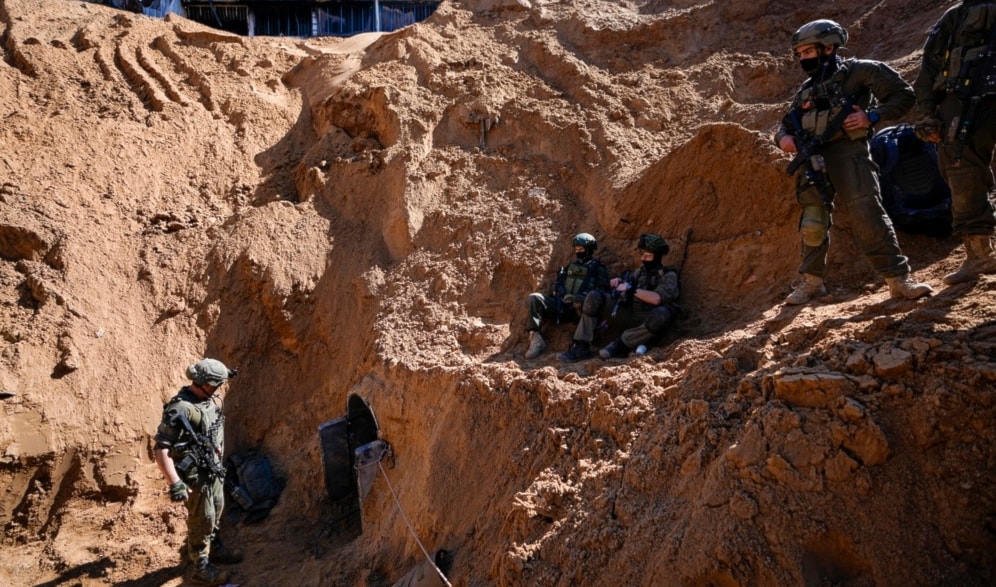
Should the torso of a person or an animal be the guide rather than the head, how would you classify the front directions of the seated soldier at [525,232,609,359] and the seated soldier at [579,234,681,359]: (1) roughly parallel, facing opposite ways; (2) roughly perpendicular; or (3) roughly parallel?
roughly parallel

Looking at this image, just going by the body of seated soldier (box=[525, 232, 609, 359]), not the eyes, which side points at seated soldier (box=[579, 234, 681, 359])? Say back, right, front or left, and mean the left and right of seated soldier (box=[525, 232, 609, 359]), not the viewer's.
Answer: left

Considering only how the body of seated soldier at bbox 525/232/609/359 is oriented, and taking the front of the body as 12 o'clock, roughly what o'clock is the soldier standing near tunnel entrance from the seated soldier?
The soldier standing near tunnel entrance is roughly at 1 o'clock from the seated soldier.

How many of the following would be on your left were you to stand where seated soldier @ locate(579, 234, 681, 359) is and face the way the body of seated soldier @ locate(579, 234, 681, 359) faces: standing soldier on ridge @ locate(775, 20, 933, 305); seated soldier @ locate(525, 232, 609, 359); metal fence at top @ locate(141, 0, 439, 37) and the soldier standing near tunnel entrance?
1

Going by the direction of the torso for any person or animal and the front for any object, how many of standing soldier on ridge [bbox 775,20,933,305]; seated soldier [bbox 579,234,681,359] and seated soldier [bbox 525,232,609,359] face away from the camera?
0

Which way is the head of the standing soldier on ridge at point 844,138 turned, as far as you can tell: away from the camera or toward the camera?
toward the camera

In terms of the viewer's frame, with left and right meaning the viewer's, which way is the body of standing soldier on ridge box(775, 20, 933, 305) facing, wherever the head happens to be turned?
facing the viewer and to the left of the viewer

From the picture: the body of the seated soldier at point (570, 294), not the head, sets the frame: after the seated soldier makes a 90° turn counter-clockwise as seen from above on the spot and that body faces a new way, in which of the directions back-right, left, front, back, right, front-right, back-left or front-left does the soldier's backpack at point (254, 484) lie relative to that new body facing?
back-right

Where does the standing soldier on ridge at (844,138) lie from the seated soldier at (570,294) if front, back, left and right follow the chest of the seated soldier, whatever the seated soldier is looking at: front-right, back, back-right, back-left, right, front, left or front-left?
left

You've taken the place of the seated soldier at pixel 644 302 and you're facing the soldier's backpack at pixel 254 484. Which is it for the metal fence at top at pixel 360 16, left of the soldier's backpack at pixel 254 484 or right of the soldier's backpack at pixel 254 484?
right
